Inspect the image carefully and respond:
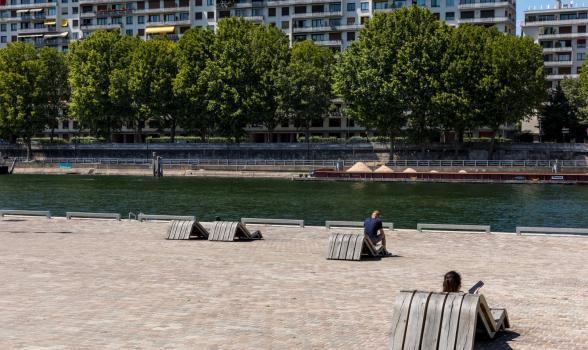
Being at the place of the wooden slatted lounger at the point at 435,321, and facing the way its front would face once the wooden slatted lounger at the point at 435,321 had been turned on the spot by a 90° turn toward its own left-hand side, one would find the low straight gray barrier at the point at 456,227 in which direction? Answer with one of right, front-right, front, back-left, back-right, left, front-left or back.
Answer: front-right

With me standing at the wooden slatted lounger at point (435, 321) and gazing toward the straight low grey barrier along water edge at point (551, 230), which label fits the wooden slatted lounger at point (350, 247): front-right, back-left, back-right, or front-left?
front-left

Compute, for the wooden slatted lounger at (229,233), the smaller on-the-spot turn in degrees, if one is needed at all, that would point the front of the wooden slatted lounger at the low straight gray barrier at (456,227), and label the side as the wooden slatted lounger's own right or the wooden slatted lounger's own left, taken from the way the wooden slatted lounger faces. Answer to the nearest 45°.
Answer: approximately 45° to the wooden slatted lounger's own right

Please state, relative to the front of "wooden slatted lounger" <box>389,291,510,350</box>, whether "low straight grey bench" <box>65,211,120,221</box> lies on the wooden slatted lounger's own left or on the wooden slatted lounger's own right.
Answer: on the wooden slatted lounger's own left

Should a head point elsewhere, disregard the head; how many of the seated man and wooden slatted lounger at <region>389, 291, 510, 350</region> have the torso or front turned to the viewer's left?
0

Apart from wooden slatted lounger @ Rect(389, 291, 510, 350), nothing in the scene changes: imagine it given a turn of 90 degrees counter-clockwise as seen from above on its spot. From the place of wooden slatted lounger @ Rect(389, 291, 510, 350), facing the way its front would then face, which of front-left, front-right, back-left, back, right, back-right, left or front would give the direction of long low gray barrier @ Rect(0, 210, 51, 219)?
front

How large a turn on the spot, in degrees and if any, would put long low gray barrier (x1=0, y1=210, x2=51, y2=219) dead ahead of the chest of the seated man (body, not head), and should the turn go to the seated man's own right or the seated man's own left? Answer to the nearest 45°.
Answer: approximately 135° to the seated man's own left

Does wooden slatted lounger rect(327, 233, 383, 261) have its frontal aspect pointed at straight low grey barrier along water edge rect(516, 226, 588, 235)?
yes

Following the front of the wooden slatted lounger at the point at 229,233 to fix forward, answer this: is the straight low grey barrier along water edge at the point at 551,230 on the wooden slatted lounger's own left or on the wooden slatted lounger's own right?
on the wooden slatted lounger's own right

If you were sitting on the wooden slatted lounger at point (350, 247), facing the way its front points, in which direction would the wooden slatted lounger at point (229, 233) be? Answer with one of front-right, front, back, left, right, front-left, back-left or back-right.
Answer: left

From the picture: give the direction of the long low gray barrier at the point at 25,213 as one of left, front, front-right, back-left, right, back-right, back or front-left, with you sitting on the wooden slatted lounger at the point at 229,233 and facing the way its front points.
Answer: left

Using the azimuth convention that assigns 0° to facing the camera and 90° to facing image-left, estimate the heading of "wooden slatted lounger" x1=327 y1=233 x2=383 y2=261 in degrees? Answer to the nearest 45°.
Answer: approximately 225°

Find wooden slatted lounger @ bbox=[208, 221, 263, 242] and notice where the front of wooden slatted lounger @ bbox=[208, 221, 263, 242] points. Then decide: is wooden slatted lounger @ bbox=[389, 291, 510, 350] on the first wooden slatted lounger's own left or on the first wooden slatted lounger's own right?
on the first wooden slatted lounger's own right
